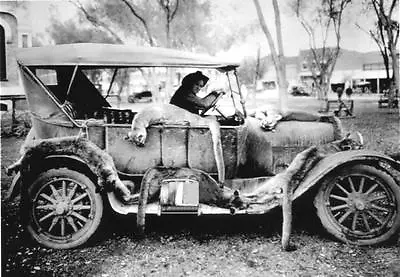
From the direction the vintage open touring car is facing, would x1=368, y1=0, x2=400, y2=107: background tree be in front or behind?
in front

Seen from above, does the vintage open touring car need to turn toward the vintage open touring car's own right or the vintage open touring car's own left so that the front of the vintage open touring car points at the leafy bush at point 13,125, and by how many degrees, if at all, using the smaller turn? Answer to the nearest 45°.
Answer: approximately 135° to the vintage open touring car's own left

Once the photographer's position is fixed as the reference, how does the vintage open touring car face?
facing to the right of the viewer

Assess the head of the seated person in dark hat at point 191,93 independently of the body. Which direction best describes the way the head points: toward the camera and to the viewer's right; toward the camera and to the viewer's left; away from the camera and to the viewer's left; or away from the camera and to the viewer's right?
toward the camera and to the viewer's right

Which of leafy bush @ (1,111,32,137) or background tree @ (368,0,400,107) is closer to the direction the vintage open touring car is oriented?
the background tree

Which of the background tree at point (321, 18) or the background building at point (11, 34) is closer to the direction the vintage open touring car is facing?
the background tree

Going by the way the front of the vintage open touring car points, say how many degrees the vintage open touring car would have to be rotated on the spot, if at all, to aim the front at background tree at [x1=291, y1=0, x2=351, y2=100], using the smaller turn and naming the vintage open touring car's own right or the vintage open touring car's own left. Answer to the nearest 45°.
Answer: approximately 45° to the vintage open touring car's own left

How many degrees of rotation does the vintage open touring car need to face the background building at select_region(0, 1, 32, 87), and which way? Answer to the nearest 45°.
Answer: approximately 180°

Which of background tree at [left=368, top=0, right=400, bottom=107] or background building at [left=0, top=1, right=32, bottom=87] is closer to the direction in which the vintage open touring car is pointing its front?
the background tree
